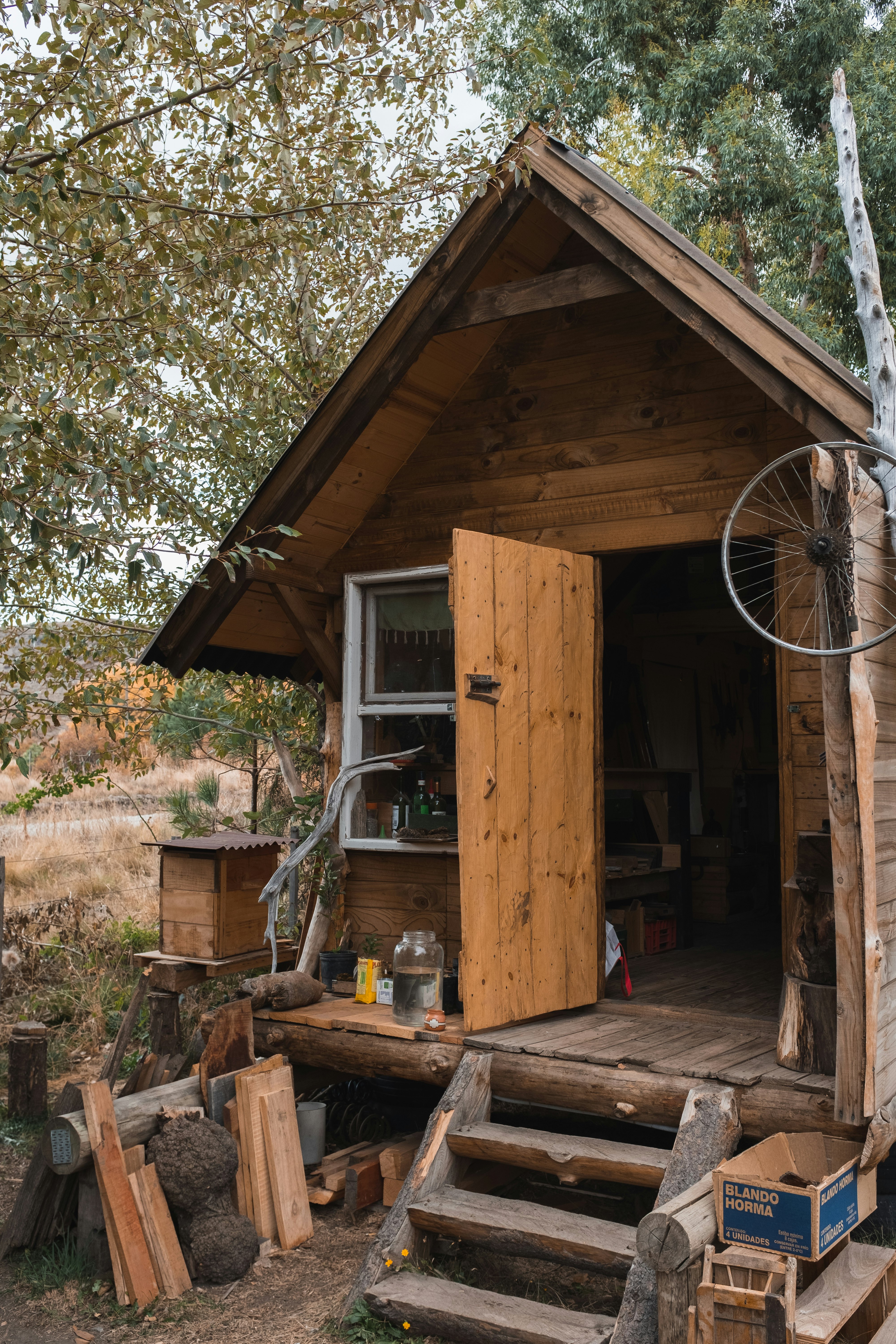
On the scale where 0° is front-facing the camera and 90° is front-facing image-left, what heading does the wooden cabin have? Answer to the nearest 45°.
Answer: approximately 45°

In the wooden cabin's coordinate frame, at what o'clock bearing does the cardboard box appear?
The cardboard box is roughly at 10 o'clock from the wooden cabin.

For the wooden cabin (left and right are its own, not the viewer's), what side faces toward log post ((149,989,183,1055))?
right

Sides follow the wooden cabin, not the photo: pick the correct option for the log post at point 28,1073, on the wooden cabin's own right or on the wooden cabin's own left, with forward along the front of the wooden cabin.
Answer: on the wooden cabin's own right

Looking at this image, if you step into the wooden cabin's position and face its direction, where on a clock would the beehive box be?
The beehive box is roughly at 2 o'clock from the wooden cabin.
